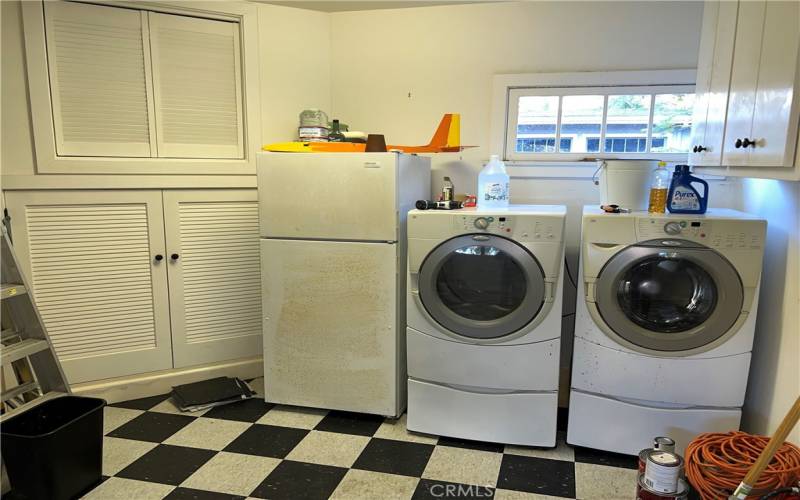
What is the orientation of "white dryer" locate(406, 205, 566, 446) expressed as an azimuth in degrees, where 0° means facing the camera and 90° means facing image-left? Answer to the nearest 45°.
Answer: approximately 0°

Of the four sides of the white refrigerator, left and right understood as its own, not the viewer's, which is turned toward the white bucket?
left

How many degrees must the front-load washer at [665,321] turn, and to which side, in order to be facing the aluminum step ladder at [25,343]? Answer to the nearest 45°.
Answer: approximately 45° to its right

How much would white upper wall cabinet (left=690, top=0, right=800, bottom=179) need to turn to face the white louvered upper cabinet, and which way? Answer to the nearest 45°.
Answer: approximately 45° to its right

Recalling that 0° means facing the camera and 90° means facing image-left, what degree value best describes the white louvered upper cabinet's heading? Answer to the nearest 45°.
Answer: approximately 315°
